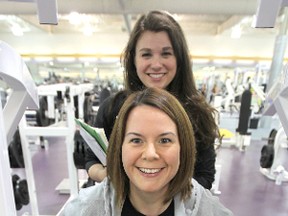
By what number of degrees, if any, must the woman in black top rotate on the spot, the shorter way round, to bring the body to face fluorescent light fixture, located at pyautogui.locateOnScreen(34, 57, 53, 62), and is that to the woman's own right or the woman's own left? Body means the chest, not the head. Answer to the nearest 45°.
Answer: approximately 135° to the woman's own right

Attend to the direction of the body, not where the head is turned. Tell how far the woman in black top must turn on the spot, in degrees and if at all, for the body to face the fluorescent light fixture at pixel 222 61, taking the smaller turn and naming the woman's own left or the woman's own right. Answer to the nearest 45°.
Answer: approximately 180°

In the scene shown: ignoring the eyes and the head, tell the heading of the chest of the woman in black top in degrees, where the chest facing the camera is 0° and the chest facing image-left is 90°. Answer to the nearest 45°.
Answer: approximately 0°

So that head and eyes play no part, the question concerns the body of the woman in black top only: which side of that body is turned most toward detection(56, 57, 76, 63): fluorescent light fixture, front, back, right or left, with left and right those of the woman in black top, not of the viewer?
back

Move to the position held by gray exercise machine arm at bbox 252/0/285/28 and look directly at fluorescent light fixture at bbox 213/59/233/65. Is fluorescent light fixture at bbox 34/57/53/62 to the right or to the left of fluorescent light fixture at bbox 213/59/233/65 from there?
left
